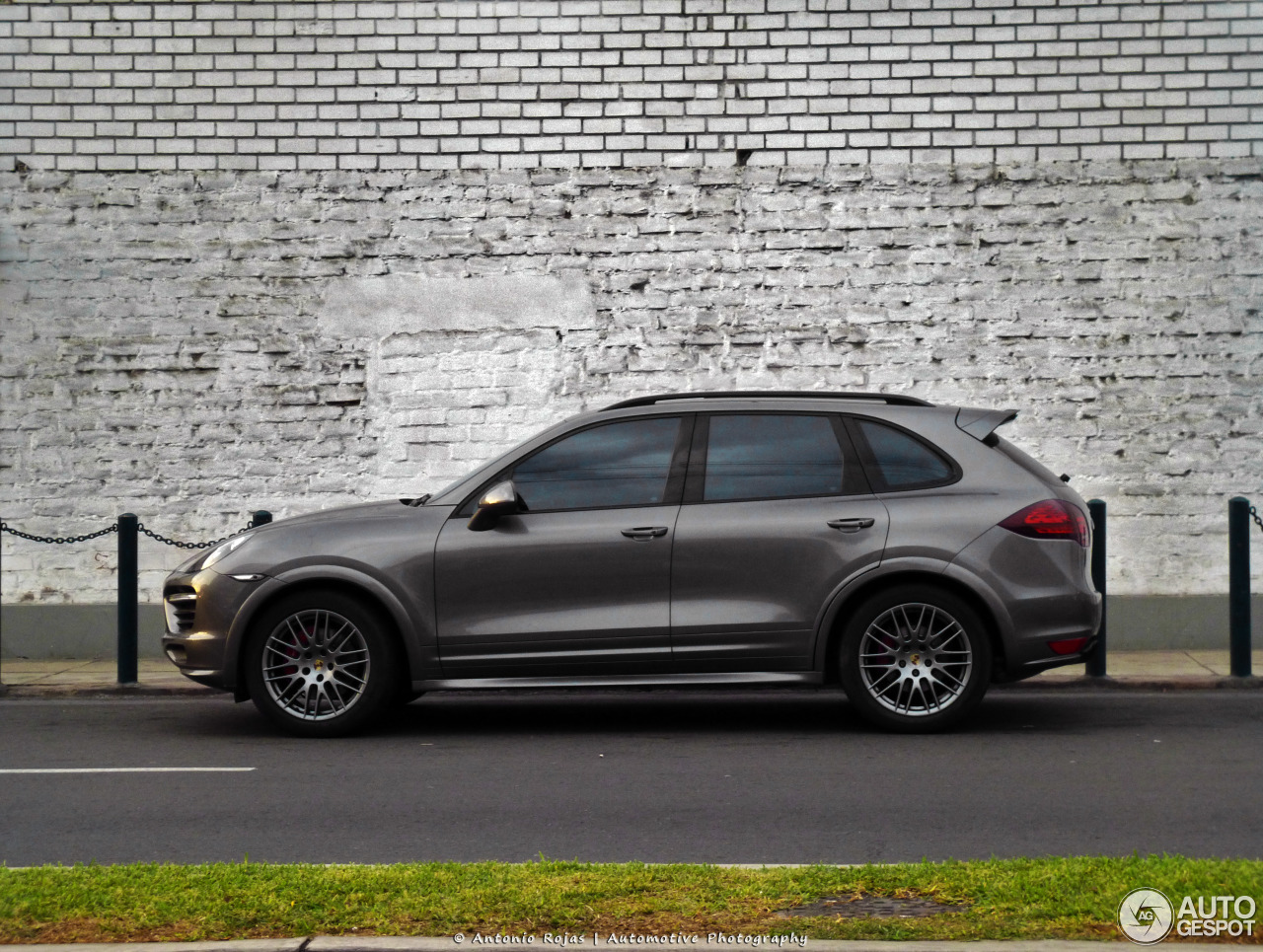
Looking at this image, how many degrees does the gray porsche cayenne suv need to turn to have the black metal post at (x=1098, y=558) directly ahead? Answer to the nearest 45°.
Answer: approximately 135° to its right

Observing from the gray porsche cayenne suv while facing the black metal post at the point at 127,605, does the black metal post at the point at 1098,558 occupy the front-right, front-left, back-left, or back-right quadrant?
back-right

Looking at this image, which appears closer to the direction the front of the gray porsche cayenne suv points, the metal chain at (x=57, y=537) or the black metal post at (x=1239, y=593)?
the metal chain

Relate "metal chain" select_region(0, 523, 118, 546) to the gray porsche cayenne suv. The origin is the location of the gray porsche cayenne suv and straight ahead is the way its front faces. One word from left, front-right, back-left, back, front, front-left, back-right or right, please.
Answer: front-right

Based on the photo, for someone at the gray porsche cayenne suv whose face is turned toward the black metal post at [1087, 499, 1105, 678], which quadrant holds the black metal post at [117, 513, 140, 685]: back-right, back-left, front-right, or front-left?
back-left

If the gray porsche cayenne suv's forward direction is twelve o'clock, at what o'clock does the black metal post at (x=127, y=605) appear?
The black metal post is roughly at 1 o'clock from the gray porsche cayenne suv.

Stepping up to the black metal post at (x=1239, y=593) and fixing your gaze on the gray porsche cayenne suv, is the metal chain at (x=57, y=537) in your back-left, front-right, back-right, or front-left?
front-right

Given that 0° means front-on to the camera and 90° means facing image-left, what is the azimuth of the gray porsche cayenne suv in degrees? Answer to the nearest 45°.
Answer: approximately 90°

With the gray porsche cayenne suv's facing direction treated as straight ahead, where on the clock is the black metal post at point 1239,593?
The black metal post is roughly at 5 o'clock from the gray porsche cayenne suv.
